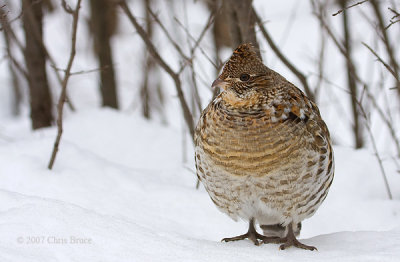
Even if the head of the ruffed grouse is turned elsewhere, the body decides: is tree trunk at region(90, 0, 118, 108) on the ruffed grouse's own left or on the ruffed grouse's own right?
on the ruffed grouse's own right

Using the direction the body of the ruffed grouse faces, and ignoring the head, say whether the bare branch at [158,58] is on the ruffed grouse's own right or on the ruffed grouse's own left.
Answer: on the ruffed grouse's own right

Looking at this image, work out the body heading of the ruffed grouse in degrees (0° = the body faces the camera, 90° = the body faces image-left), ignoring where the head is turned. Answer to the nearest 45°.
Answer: approximately 45°

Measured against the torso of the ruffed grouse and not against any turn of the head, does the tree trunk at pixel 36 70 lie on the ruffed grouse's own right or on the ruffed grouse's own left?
on the ruffed grouse's own right
